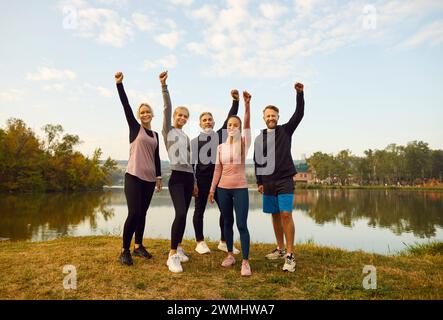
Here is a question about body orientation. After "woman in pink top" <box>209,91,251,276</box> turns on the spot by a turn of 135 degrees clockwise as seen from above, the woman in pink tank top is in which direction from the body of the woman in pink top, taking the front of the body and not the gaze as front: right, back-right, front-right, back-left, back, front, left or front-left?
front-left

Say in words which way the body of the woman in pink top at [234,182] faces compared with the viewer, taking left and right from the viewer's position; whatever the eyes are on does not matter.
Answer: facing the viewer
